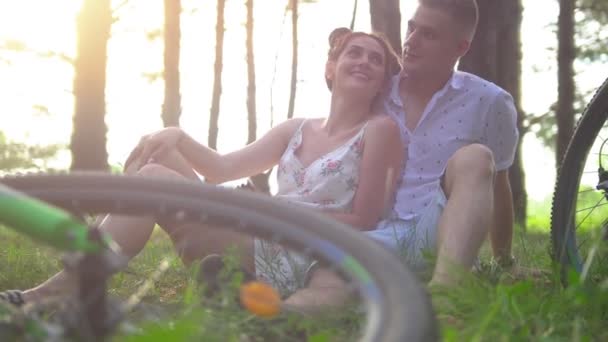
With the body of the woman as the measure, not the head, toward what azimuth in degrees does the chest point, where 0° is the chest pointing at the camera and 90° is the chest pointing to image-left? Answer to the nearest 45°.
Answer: approximately 45°

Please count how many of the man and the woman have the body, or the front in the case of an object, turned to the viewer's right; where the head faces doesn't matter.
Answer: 0

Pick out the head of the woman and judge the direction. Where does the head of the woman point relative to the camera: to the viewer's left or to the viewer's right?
to the viewer's right

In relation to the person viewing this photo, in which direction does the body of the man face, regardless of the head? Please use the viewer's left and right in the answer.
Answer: facing the viewer and to the left of the viewer
